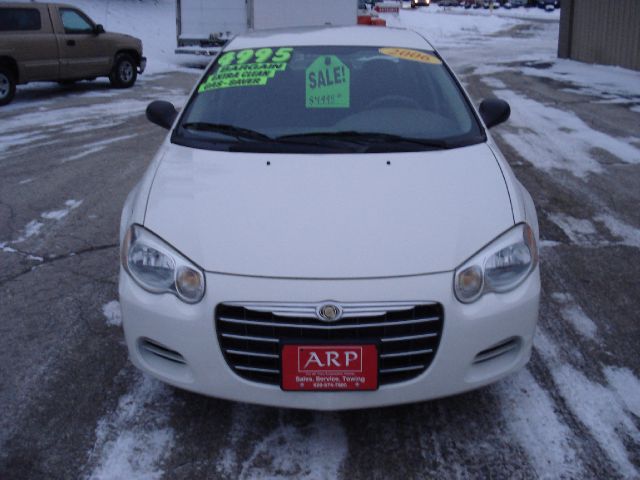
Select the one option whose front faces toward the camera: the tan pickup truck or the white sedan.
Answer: the white sedan

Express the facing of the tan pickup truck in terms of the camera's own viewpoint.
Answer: facing away from the viewer and to the right of the viewer

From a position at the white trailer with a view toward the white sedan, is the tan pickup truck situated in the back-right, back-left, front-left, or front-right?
front-right

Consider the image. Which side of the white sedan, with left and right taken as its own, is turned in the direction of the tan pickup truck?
back

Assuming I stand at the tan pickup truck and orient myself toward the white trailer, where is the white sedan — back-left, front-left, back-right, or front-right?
back-right

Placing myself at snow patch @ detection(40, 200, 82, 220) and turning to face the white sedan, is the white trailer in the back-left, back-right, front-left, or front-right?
back-left

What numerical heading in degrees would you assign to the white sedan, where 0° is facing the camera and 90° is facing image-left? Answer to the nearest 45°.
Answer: approximately 0°

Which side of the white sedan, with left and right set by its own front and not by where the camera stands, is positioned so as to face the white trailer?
back

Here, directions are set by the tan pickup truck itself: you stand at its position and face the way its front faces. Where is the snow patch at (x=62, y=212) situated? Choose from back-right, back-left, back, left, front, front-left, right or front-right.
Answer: back-right

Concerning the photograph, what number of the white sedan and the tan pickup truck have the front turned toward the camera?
1

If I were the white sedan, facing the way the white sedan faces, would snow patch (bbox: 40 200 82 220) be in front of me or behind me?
behind
